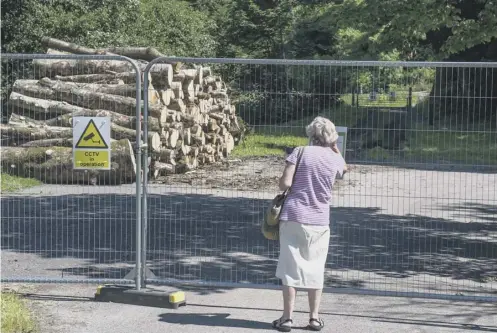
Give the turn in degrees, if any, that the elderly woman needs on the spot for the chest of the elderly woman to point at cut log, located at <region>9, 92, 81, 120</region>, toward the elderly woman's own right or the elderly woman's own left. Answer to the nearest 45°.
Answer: approximately 45° to the elderly woman's own left

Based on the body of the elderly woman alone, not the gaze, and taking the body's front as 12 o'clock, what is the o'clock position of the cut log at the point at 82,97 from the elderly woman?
The cut log is roughly at 11 o'clock from the elderly woman.

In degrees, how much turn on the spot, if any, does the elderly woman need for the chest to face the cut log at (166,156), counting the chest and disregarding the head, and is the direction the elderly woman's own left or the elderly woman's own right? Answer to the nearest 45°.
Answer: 0° — they already face it

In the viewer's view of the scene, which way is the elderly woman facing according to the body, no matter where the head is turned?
away from the camera

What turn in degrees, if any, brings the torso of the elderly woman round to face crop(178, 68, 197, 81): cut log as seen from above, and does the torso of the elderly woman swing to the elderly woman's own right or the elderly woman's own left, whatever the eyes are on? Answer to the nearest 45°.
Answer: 0° — they already face it

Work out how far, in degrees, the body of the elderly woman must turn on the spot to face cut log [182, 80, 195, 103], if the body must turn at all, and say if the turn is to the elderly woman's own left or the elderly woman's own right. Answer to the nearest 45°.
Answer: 0° — they already face it
